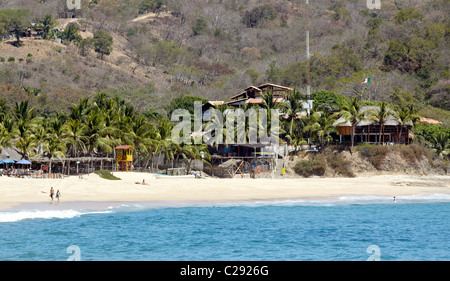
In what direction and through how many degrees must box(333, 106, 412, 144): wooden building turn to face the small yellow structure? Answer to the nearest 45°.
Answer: approximately 45° to its right

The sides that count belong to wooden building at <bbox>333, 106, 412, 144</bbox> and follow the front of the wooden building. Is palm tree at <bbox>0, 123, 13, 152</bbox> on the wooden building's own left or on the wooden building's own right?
on the wooden building's own right

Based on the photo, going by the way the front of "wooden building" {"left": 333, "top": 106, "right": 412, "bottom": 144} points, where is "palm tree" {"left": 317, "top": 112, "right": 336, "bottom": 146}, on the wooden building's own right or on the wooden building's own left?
on the wooden building's own right

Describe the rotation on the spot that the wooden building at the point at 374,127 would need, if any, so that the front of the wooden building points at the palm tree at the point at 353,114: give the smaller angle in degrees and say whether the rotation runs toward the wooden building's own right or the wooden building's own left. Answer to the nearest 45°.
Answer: approximately 45° to the wooden building's own right

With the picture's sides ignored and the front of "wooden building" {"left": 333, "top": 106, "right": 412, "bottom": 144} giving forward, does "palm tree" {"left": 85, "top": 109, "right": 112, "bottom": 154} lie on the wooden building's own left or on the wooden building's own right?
on the wooden building's own right

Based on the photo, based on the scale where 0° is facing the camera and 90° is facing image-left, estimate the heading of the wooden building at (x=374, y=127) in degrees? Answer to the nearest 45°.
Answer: approximately 0°

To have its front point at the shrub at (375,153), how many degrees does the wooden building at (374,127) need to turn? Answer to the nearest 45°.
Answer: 0° — it already faces it

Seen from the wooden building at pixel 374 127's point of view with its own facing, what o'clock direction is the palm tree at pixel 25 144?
The palm tree is roughly at 2 o'clock from the wooden building.

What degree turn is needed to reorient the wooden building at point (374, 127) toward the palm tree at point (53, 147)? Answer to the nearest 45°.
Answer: approximately 45° to its right

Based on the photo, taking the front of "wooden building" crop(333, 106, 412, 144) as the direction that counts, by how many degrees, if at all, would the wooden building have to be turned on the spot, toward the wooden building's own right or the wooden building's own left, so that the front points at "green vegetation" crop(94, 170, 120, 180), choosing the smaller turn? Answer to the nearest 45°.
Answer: approximately 45° to the wooden building's own right
